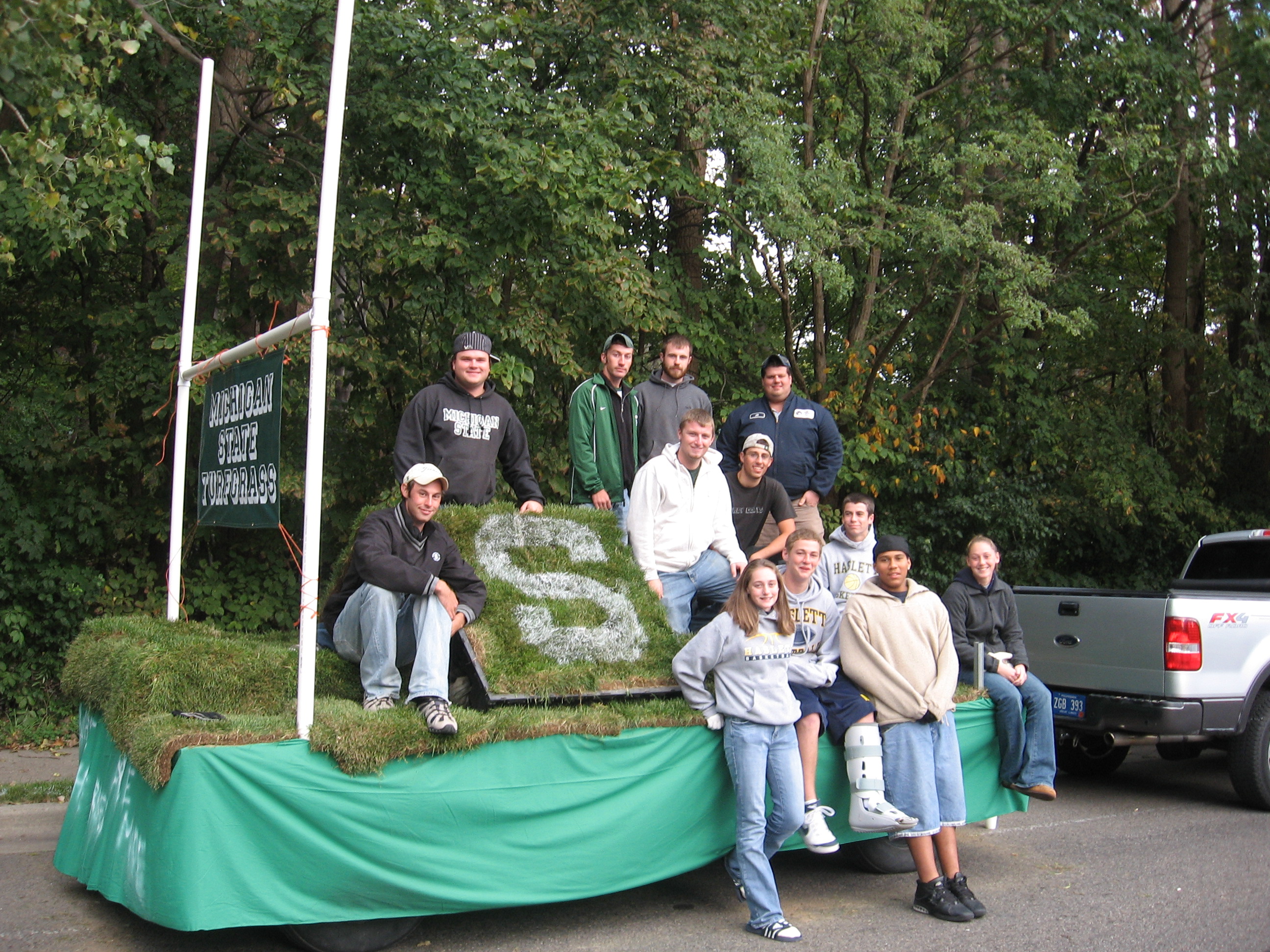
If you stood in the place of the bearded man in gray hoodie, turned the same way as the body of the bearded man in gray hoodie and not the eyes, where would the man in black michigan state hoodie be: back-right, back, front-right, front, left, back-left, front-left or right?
front-right

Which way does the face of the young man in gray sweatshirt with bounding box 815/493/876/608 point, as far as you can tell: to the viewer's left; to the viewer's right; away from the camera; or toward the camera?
toward the camera

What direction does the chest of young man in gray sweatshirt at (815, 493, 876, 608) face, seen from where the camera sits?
toward the camera

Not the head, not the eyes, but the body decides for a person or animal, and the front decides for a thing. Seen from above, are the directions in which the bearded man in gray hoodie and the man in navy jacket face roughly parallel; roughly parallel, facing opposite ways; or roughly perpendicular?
roughly parallel

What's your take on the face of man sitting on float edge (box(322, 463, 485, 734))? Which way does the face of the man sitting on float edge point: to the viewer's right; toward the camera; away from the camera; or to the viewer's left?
toward the camera

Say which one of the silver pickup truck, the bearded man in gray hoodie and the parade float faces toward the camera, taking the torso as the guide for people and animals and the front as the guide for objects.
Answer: the bearded man in gray hoodie

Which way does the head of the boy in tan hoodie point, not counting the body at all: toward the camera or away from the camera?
toward the camera

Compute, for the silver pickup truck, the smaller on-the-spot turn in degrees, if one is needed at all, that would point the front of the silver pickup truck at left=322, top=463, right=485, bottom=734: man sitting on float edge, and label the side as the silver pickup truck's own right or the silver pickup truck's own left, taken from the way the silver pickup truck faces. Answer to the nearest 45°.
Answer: approximately 180°

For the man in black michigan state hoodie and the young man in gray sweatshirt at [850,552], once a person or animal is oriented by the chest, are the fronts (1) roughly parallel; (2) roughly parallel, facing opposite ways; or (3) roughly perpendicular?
roughly parallel

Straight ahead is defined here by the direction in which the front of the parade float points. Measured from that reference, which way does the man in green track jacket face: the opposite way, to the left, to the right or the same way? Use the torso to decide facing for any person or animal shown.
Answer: to the right

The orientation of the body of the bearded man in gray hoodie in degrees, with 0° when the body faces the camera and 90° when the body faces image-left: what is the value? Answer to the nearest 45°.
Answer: approximately 0°

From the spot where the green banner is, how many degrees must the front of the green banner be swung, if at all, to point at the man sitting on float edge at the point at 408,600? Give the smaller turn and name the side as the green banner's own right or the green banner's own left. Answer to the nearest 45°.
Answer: approximately 135° to the green banner's own left

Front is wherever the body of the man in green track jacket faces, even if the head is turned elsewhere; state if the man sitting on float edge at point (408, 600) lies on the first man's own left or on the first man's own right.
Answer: on the first man's own right

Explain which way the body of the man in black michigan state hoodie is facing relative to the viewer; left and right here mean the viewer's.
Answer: facing the viewer

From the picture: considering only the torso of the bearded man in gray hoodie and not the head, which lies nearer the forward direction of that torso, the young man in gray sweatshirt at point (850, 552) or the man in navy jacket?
the young man in gray sweatshirt

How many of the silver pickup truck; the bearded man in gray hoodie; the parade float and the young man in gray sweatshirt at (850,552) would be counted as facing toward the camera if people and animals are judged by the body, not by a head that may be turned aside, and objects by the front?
2

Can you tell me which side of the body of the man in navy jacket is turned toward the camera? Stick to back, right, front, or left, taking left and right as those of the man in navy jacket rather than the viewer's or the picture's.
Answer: front

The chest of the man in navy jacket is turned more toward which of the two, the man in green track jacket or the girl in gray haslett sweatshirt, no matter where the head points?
the girl in gray haslett sweatshirt

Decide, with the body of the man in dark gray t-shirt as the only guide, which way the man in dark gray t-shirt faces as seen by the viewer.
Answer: toward the camera

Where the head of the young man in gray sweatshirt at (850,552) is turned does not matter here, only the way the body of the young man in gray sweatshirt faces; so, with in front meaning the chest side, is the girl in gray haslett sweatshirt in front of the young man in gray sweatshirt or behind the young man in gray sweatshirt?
in front

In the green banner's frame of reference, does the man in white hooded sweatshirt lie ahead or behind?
behind

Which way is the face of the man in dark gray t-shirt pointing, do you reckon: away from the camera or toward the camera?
toward the camera

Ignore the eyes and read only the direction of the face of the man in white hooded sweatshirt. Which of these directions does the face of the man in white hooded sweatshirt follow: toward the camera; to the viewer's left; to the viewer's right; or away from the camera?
toward the camera
